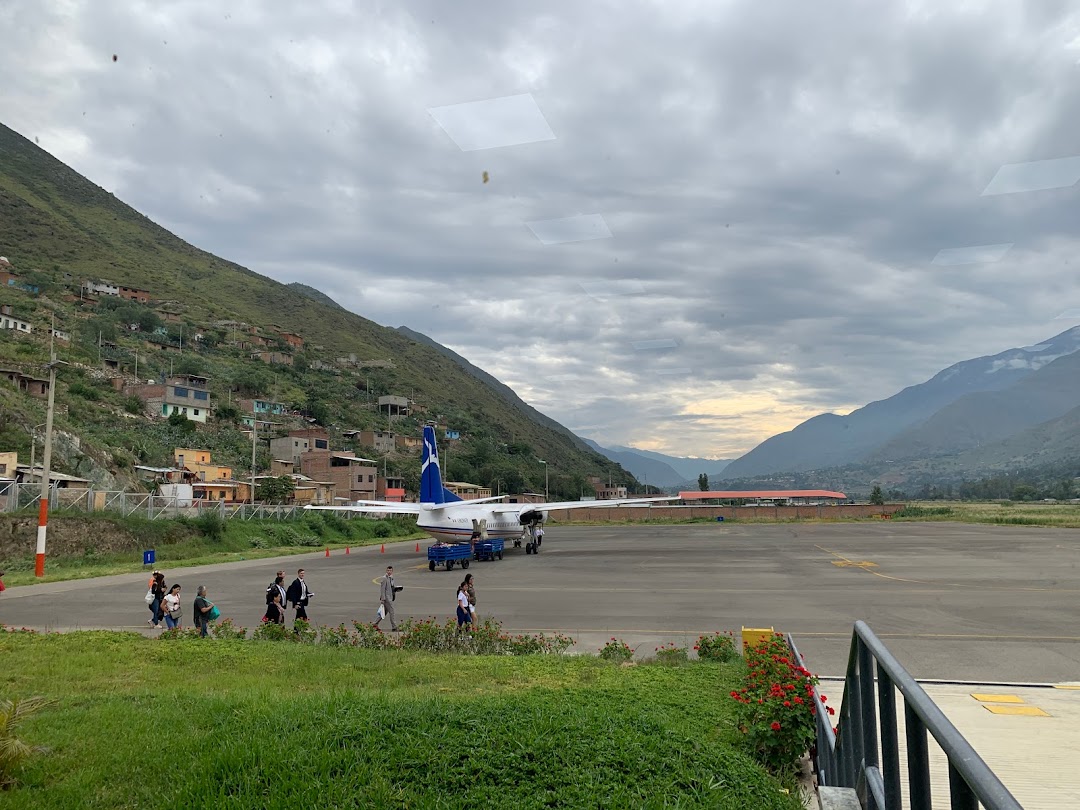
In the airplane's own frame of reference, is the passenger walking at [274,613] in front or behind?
behind
